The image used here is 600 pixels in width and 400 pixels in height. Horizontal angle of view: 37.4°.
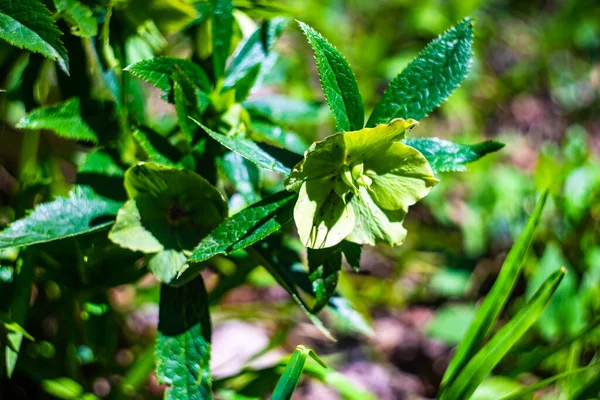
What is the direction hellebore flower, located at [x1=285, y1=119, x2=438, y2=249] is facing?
toward the camera
